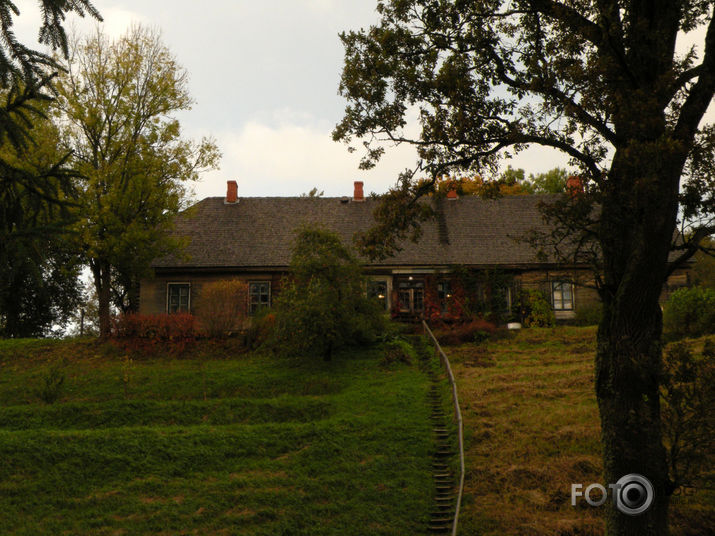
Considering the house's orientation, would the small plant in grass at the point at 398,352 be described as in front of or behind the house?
in front

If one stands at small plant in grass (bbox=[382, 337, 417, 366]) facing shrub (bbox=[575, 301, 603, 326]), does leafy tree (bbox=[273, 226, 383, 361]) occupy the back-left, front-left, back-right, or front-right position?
back-left

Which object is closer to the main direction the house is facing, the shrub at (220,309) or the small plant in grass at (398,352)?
the small plant in grass

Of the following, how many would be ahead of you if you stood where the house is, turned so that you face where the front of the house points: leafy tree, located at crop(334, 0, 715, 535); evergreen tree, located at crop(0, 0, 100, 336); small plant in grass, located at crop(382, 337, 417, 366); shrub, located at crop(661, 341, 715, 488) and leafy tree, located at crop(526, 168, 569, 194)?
4

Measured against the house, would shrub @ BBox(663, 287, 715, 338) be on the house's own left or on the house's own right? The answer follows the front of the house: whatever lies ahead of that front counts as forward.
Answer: on the house's own left

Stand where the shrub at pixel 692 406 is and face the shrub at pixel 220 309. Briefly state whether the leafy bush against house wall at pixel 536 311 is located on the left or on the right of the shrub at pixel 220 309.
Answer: right

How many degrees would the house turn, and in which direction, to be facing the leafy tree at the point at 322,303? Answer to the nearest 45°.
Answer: approximately 45° to its right

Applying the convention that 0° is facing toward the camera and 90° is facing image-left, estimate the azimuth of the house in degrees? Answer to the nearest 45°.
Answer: approximately 0°

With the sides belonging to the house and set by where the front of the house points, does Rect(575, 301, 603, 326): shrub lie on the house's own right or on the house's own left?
on the house's own left

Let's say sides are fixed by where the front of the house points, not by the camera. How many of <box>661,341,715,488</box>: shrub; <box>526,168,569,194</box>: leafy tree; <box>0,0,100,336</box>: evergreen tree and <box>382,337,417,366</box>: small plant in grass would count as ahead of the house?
3

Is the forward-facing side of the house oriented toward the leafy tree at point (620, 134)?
yes
